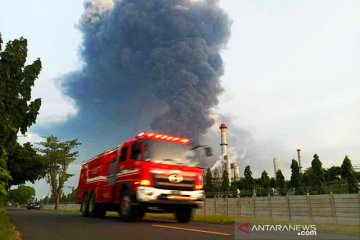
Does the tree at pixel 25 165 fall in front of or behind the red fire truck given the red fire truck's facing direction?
behind

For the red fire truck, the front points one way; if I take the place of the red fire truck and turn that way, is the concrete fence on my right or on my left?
on my left

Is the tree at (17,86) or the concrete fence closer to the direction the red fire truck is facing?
the concrete fence

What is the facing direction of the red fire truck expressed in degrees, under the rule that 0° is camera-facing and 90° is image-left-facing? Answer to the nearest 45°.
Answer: approximately 315°

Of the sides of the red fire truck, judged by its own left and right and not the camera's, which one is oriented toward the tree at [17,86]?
back

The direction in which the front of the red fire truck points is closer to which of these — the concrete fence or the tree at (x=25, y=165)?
the concrete fence
